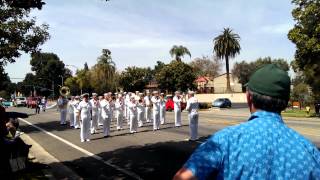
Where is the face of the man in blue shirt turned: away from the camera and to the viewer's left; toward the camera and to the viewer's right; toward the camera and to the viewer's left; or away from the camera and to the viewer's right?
away from the camera and to the viewer's left

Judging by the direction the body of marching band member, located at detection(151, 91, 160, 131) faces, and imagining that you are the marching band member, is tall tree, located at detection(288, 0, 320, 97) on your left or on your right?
on your left

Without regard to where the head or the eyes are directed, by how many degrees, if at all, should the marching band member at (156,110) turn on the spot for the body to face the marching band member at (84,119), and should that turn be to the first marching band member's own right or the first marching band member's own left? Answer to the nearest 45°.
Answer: approximately 90° to the first marching band member's own right

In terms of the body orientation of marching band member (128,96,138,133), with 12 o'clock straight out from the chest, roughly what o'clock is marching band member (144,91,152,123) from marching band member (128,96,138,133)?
marching band member (144,91,152,123) is roughly at 8 o'clock from marching band member (128,96,138,133).

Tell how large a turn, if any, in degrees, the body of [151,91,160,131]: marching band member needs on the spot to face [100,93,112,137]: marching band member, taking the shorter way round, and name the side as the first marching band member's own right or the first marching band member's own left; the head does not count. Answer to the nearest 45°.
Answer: approximately 90° to the first marching band member's own right

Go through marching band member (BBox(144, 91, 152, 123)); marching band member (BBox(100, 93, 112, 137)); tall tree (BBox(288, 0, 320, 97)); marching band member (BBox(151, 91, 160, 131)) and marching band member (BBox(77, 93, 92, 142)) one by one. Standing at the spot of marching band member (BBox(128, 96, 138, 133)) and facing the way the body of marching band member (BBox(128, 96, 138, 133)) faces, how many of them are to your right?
2

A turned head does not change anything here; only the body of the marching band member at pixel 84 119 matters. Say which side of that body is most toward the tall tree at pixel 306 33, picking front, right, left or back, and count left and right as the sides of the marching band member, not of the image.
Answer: left
